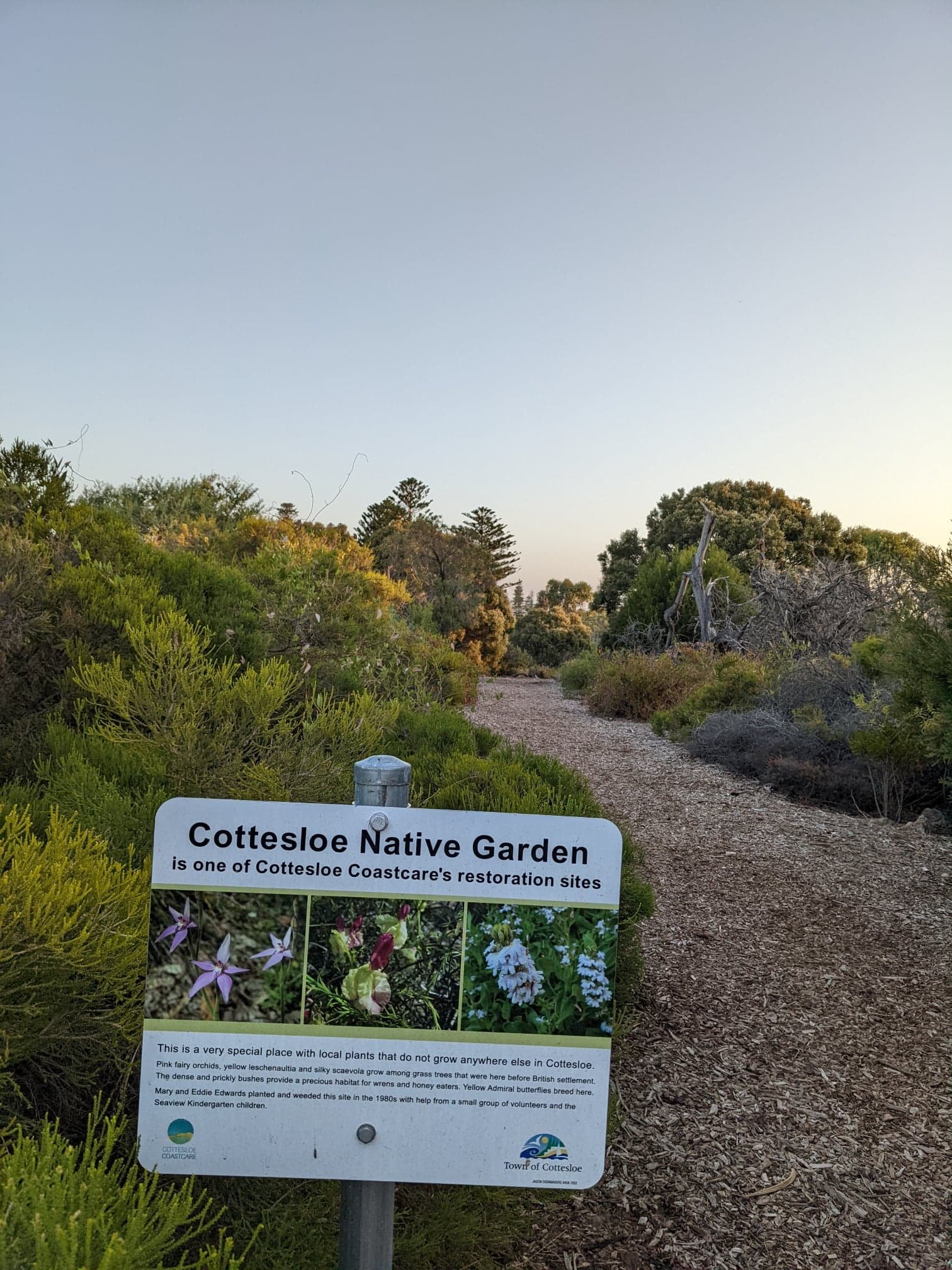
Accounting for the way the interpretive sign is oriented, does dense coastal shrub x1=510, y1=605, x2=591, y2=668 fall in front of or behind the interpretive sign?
behind

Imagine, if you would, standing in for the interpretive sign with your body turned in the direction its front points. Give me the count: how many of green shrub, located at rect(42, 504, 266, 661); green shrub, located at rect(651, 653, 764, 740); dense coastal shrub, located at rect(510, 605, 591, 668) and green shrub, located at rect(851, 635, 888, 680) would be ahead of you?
0

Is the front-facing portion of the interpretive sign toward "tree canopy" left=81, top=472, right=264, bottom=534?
no

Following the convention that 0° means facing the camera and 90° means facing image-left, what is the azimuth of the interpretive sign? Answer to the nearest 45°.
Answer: approximately 0°

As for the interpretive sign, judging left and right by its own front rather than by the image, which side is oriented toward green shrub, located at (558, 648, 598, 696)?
back

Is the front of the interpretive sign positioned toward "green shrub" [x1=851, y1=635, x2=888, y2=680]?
no

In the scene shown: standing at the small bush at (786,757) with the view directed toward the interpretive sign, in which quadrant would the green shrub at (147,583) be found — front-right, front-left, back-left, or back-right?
front-right

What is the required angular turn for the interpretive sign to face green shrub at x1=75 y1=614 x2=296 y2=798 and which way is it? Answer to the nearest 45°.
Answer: approximately 180°

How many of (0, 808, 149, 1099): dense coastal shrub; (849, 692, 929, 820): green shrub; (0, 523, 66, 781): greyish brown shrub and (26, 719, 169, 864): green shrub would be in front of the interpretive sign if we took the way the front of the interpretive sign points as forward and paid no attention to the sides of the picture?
0

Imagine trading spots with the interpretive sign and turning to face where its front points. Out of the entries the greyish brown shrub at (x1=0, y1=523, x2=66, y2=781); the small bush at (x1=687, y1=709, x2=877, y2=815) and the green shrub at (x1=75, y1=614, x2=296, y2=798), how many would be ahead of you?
0

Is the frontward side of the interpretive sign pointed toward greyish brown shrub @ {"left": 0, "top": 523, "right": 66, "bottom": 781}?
no

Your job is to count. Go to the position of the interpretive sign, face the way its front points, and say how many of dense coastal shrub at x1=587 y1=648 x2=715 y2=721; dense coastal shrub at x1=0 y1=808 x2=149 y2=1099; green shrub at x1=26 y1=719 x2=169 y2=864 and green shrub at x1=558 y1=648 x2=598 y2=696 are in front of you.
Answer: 0
